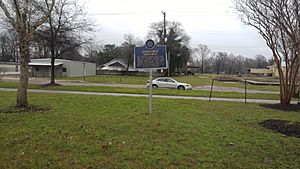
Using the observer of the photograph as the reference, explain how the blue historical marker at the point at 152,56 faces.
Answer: facing the viewer
